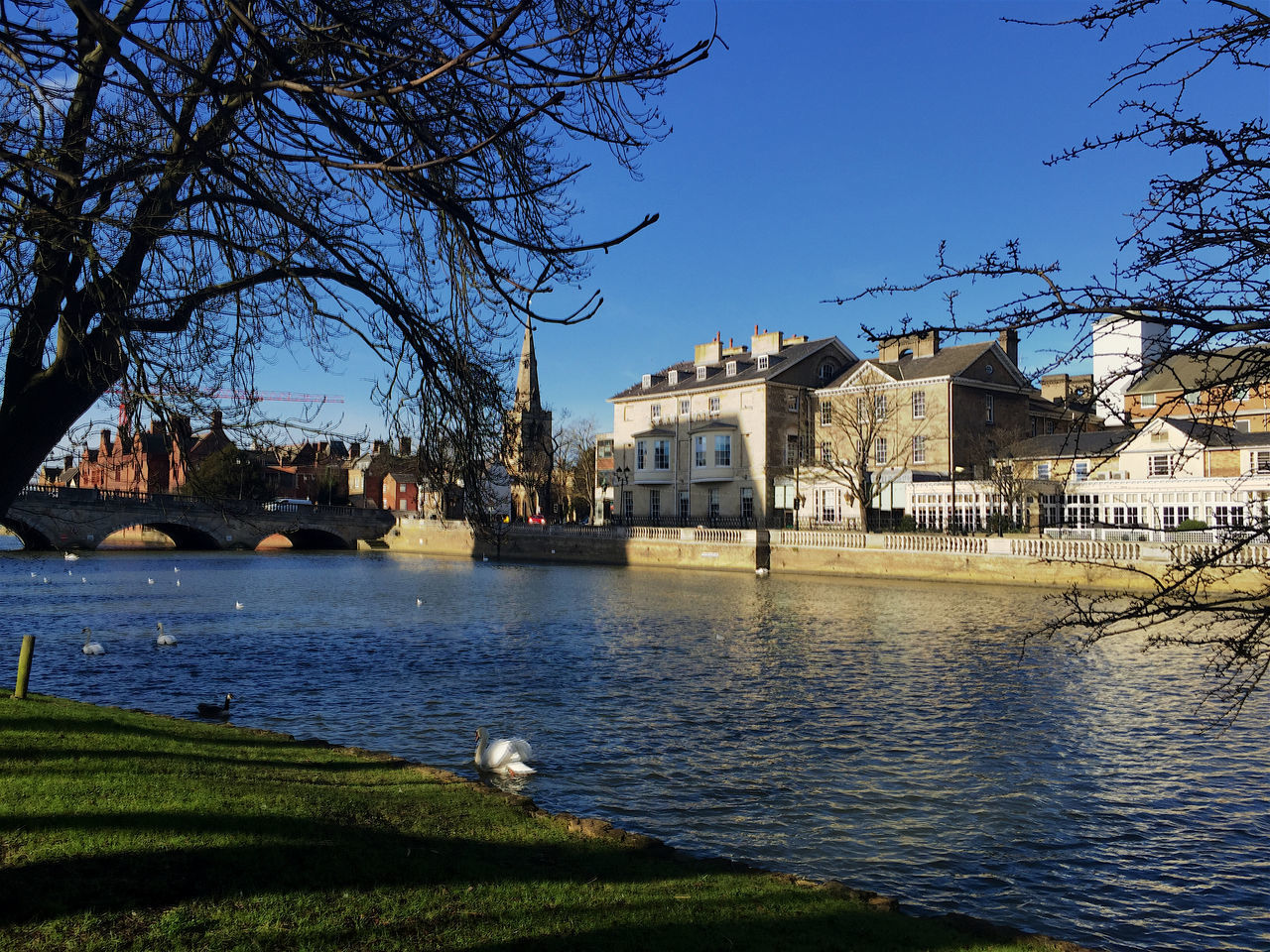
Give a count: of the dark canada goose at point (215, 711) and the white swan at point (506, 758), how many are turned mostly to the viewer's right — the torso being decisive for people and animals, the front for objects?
1

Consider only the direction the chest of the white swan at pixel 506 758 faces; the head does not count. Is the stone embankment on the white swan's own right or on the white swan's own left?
on the white swan's own right

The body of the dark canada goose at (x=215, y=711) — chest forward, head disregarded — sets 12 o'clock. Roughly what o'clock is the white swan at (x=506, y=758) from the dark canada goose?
The white swan is roughly at 2 o'clock from the dark canada goose.

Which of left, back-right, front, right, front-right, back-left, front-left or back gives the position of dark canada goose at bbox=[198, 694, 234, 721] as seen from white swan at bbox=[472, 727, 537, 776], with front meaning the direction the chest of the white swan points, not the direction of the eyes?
front-right

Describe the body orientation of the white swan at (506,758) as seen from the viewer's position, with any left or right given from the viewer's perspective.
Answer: facing to the left of the viewer

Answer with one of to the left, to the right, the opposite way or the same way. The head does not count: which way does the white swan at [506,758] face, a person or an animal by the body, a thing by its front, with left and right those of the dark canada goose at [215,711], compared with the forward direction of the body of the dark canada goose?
the opposite way

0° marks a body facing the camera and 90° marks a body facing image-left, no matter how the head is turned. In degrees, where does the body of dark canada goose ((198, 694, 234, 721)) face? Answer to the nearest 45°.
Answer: approximately 270°
